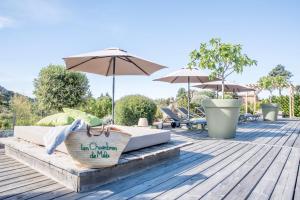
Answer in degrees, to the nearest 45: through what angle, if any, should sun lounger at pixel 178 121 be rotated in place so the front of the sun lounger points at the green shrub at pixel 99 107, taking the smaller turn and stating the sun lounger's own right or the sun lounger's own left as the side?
approximately 135° to the sun lounger's own left

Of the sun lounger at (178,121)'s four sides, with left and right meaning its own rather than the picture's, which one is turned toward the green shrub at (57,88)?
back

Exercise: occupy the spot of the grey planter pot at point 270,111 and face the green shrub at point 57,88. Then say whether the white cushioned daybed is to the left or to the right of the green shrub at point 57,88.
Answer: left

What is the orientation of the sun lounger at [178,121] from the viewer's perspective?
to the viewer's right

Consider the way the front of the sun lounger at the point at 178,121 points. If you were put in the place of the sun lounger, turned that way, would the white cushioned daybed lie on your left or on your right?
on your right

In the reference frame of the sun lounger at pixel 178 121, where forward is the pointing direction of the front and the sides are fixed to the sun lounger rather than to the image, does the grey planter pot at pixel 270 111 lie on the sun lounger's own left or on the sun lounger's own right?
on the sun lounger's own left

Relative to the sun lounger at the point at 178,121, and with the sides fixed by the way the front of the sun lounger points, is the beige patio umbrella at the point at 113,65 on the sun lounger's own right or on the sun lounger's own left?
on the sun lounger's own right

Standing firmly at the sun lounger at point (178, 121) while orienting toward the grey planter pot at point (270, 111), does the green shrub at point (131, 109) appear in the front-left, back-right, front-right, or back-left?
back-left

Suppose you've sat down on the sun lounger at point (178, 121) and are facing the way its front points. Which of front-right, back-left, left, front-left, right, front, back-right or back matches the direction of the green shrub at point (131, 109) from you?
back

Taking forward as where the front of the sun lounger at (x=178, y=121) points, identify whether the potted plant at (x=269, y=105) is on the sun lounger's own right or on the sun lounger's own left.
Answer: on the sun lounger's own left
